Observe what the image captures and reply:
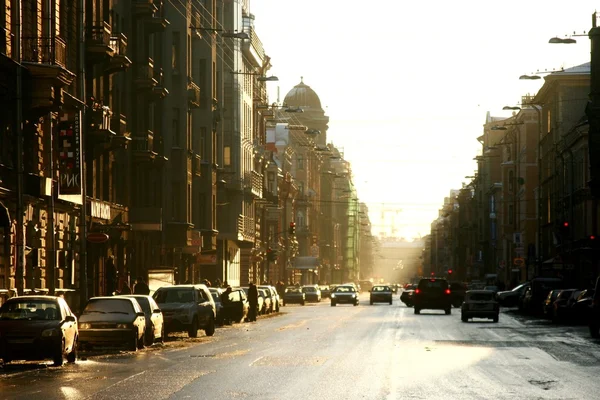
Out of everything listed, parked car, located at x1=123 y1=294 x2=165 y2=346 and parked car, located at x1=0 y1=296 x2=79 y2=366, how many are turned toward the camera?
2

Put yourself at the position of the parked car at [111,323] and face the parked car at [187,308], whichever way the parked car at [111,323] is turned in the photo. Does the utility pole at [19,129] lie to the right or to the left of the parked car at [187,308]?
left

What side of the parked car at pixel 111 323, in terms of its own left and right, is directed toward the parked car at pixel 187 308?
back

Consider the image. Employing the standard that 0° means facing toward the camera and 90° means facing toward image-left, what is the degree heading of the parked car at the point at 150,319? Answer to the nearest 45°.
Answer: approximately 0°

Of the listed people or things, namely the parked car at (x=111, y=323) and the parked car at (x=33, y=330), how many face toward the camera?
2

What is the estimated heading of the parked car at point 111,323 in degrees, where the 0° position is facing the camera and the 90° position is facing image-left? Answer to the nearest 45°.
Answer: approximately 0°

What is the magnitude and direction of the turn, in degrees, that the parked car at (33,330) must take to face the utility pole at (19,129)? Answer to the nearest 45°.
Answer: approximately 180°

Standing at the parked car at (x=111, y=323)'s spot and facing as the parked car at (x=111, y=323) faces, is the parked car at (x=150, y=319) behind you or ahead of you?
behind
